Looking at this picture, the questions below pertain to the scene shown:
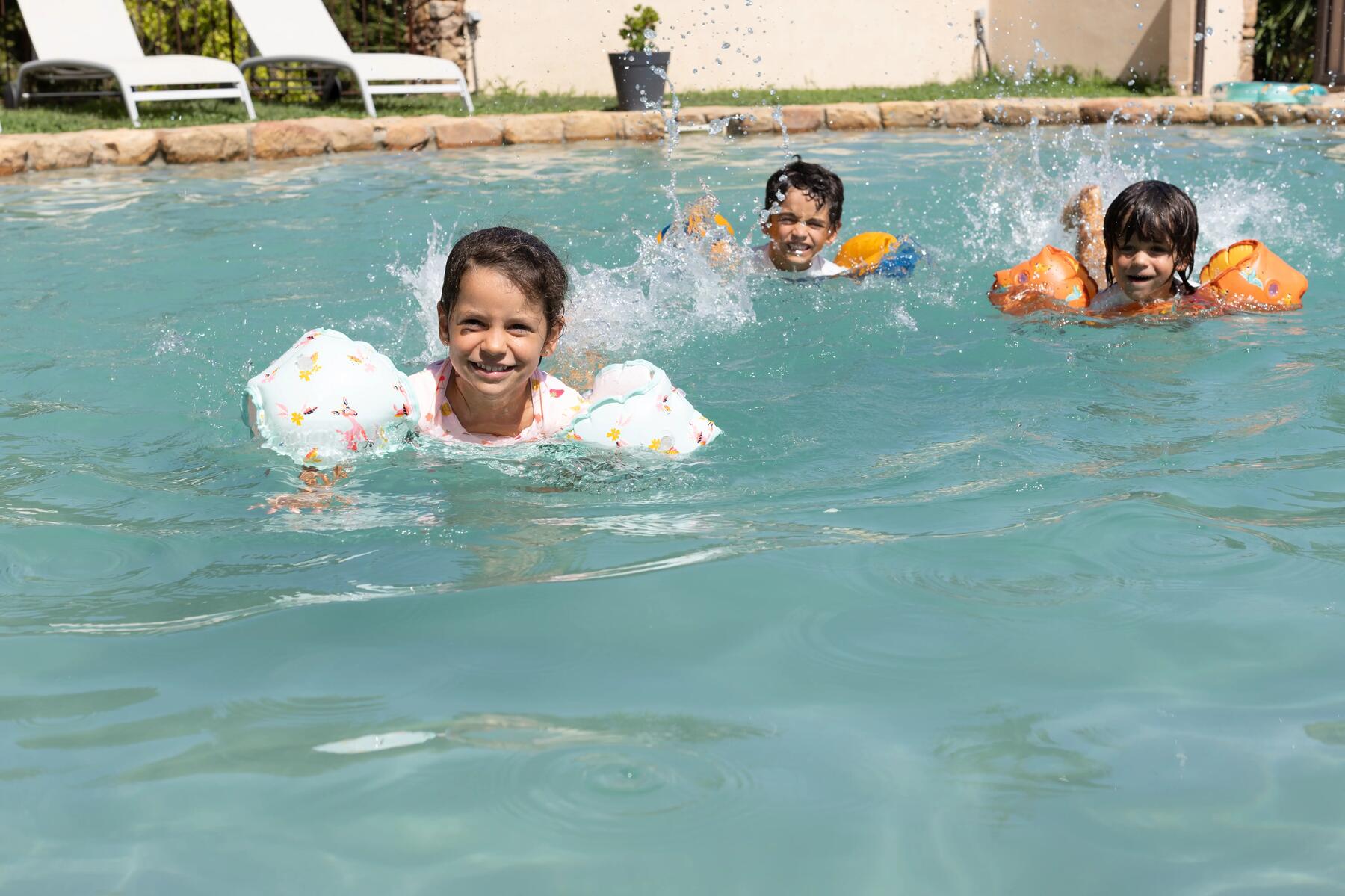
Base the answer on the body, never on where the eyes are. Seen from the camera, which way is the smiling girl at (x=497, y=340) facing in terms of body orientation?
toward the camera

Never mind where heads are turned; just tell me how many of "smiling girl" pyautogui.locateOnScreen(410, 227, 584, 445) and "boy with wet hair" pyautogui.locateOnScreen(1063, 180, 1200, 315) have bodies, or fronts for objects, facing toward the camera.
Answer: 2

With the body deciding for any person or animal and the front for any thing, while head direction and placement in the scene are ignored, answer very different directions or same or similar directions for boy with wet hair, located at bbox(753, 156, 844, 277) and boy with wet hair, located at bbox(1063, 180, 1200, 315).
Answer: same or similar directions

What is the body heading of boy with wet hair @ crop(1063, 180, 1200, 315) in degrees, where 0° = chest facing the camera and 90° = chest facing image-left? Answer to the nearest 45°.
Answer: approximately 0°

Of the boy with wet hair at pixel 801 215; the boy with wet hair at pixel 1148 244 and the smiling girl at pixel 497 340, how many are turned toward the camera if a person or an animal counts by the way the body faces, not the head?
3

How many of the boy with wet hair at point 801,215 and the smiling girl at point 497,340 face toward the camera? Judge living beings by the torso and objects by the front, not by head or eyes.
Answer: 2

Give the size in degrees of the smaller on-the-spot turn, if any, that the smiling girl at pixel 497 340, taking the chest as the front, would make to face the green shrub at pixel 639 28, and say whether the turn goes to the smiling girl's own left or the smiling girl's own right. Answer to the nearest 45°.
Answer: approximately 180°

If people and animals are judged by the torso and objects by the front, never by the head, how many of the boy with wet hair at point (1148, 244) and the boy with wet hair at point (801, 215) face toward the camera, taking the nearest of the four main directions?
2

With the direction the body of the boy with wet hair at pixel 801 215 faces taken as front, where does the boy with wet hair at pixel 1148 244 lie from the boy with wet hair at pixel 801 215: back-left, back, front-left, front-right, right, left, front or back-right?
front-left

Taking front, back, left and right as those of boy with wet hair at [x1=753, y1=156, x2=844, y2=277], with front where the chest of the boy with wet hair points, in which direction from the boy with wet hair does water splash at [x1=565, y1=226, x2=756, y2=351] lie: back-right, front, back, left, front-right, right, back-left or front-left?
front-right

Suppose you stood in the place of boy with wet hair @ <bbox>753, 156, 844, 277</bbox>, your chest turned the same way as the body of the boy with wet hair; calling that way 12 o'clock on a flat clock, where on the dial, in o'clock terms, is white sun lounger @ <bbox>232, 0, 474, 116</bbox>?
The white sun lounger is roughly at 5 o'clock from the boy with wet hair.

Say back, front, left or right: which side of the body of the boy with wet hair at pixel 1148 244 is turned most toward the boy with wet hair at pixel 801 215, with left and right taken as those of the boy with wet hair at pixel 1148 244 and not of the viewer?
right

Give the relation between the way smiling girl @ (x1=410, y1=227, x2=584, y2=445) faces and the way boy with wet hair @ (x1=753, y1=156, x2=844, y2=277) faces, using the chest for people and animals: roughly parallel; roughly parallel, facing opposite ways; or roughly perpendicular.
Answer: roughly parallel

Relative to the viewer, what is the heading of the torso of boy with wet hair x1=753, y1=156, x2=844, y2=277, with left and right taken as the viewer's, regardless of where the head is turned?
facing the viewer

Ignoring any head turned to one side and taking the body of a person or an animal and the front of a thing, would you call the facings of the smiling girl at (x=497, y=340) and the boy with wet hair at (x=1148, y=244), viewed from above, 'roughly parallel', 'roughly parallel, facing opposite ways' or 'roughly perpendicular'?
roughly parallel
